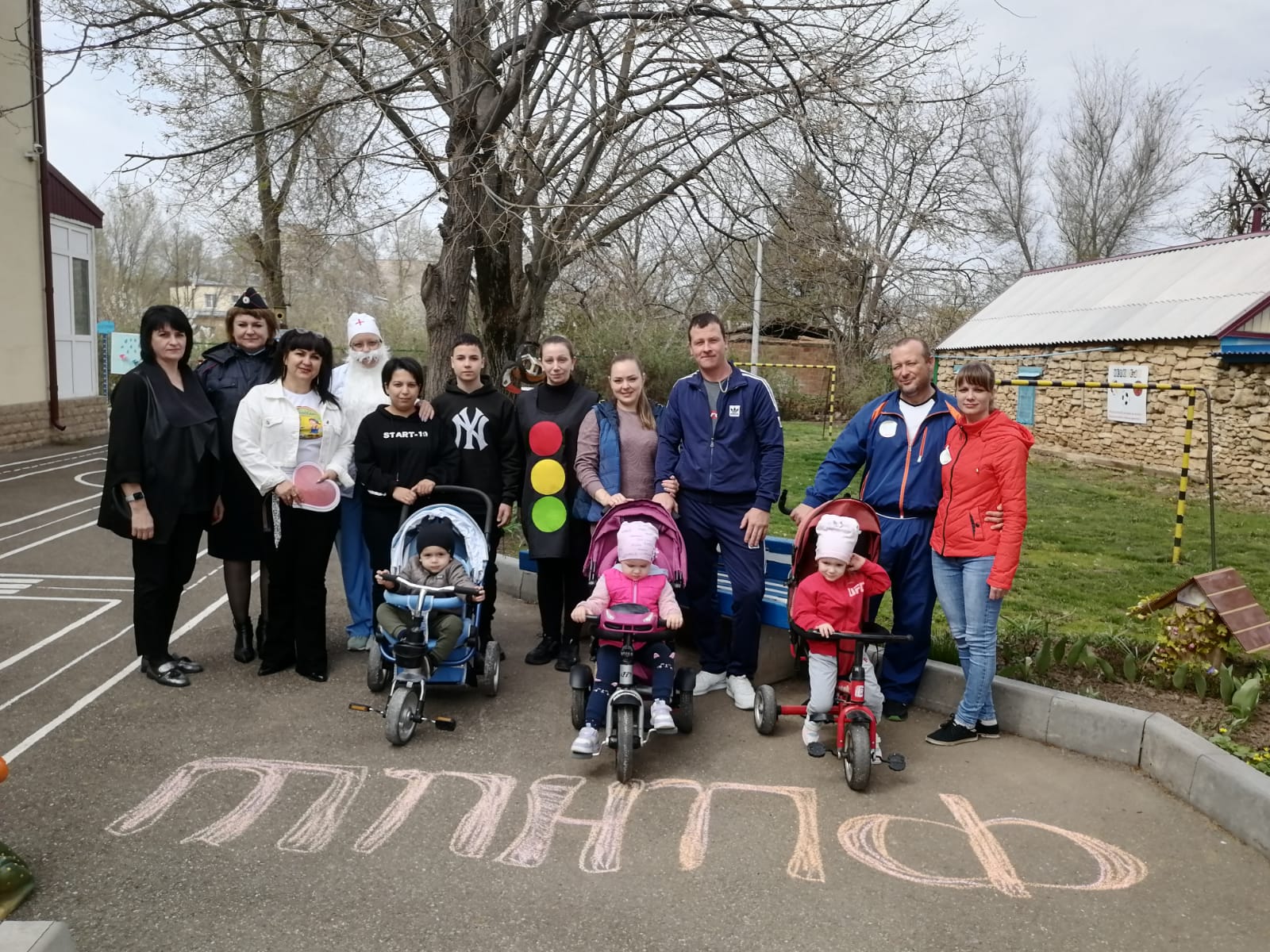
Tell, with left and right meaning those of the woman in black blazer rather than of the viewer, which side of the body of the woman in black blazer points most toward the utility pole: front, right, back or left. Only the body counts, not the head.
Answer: left

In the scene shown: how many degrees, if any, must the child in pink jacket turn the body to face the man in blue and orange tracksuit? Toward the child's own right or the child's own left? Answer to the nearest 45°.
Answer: approximately 90° to the child's own left

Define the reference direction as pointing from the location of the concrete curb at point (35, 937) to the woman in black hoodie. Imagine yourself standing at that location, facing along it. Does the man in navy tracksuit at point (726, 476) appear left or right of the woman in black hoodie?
right

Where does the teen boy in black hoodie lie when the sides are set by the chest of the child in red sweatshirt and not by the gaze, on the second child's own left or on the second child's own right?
on the second child's own right

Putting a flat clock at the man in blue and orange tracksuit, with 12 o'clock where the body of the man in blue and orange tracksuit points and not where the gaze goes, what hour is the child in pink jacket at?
The child in pink jacket is roughly at 2 o'clock from the man in blue and orange tracksuit.

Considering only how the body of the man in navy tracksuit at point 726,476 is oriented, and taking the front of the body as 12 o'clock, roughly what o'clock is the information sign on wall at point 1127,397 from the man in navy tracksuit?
The information sign on wall is roughly at 7 o'clock from the man in navy tracksuit.

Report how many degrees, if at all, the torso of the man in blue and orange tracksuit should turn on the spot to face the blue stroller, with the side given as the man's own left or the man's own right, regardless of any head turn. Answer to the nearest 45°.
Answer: approximately 90° to the man's own right

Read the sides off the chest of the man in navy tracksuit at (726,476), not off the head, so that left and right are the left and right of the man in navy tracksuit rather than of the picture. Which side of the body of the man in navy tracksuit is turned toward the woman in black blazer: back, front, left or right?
right

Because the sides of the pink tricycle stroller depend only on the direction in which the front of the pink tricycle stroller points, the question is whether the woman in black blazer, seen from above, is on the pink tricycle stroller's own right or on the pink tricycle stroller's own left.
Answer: on the pink tricycle stroller's own right

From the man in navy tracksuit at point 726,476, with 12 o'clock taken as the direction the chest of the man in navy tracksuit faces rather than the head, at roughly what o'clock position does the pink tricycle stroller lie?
The pink tricycle stroller is roughly at 1 o'clock from the man in navy tracksuit.
